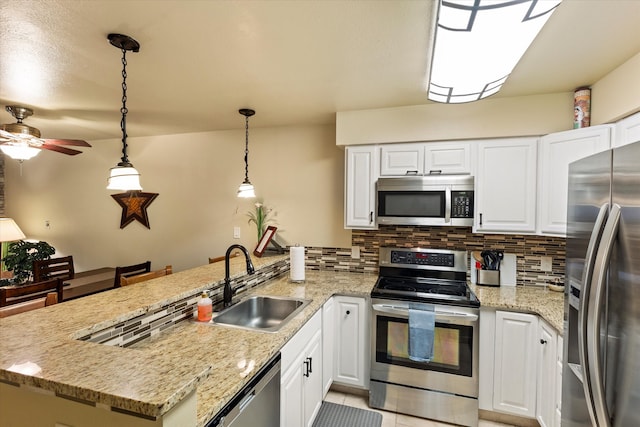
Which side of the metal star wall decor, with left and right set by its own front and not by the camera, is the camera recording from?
front

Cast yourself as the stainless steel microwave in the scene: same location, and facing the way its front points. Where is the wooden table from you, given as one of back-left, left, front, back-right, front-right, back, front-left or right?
right

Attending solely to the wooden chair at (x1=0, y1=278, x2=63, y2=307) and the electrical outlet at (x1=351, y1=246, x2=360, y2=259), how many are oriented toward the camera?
1

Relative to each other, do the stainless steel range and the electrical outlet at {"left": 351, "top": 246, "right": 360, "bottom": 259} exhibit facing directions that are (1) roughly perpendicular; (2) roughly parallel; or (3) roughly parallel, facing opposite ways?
roughly parallel

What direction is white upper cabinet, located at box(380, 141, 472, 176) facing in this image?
toward the camera

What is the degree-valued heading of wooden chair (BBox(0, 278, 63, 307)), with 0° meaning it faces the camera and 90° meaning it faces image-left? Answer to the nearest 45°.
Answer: approximately 135°

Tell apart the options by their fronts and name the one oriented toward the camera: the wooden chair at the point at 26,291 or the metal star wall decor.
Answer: the metal star wall decor

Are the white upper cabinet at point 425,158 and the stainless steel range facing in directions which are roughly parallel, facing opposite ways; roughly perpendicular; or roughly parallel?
roughly parallel

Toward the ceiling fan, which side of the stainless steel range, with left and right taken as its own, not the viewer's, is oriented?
right

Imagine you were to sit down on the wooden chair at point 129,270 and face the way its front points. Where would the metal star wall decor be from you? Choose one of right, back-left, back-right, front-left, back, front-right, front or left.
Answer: front-right

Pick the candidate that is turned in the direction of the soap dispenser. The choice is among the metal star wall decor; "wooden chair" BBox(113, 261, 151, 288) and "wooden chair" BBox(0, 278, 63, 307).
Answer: the metal star wall decor

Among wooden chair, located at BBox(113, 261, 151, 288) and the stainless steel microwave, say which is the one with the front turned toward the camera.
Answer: the stainless steel microwave

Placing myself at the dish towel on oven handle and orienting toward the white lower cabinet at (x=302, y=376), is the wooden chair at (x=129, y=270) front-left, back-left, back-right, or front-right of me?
front-right

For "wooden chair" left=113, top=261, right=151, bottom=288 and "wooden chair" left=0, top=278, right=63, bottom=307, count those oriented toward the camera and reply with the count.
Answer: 0

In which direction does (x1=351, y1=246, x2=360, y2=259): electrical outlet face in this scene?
toward the camera

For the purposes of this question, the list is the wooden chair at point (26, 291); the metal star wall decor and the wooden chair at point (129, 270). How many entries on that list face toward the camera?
1
